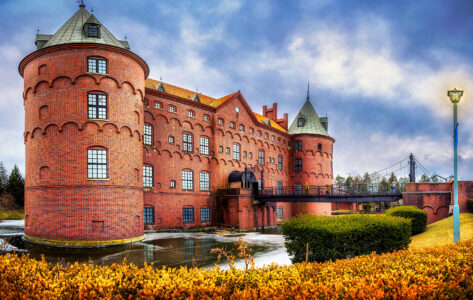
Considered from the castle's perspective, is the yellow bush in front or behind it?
in front
